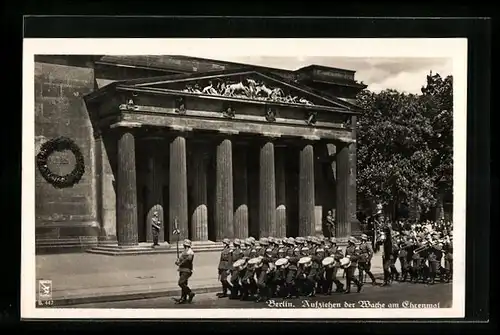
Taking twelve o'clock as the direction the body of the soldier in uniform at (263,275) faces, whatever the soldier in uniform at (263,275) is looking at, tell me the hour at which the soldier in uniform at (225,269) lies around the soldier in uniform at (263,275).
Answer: the soldier in uniform at (225,269) is roughly at 1 o'clock from the soldier in uniform at (263,275).

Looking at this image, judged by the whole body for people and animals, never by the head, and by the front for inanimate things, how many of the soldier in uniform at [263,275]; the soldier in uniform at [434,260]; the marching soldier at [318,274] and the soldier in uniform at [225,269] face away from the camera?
0

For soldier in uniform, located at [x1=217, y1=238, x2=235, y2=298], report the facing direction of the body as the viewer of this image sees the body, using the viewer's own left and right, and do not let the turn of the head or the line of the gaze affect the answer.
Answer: facing the viewer and to the left of the viewer

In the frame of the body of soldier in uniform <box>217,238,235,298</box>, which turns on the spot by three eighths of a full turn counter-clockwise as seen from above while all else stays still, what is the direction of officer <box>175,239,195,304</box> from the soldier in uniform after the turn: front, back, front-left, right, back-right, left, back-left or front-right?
back

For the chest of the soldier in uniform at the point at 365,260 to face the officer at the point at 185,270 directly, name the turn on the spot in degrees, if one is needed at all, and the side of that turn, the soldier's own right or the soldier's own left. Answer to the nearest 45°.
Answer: approximately 45° to the soldier's own right

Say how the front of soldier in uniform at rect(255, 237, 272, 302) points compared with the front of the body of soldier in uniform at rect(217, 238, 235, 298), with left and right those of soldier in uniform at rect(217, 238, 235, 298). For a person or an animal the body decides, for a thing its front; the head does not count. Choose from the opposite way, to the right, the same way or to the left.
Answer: the same way

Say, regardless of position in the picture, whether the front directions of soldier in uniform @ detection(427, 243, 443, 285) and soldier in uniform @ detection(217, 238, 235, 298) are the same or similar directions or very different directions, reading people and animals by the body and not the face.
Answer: same or similar directions

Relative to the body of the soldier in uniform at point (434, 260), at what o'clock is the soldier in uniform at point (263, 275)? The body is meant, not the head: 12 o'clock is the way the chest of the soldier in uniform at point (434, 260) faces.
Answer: the soldier in uniform at point (263, 275) is roughly at 1 o'clock from the soldier in uniform at point (434, 260).

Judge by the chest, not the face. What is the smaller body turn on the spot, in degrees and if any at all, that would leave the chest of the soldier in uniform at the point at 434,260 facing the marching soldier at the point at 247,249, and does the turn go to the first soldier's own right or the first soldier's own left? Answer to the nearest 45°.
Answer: approximately 45° to the first soldier's own right

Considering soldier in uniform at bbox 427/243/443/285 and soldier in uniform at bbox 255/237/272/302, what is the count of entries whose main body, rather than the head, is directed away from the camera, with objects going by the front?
0

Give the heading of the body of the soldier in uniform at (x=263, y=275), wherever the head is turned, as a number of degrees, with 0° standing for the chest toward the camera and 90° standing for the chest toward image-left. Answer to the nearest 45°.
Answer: approximately 45°

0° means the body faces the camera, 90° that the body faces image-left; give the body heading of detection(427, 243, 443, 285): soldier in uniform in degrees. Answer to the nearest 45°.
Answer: approximately 45°

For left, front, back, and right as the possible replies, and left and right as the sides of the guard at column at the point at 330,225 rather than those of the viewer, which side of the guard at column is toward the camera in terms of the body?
front

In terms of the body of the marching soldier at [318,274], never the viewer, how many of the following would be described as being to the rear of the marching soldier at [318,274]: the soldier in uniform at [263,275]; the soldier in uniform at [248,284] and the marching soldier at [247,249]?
0

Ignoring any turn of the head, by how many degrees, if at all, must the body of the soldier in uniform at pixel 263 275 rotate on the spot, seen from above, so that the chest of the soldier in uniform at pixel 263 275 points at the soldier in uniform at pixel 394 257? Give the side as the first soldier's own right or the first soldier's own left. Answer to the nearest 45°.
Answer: approximately 135° to the first soldier's own left
